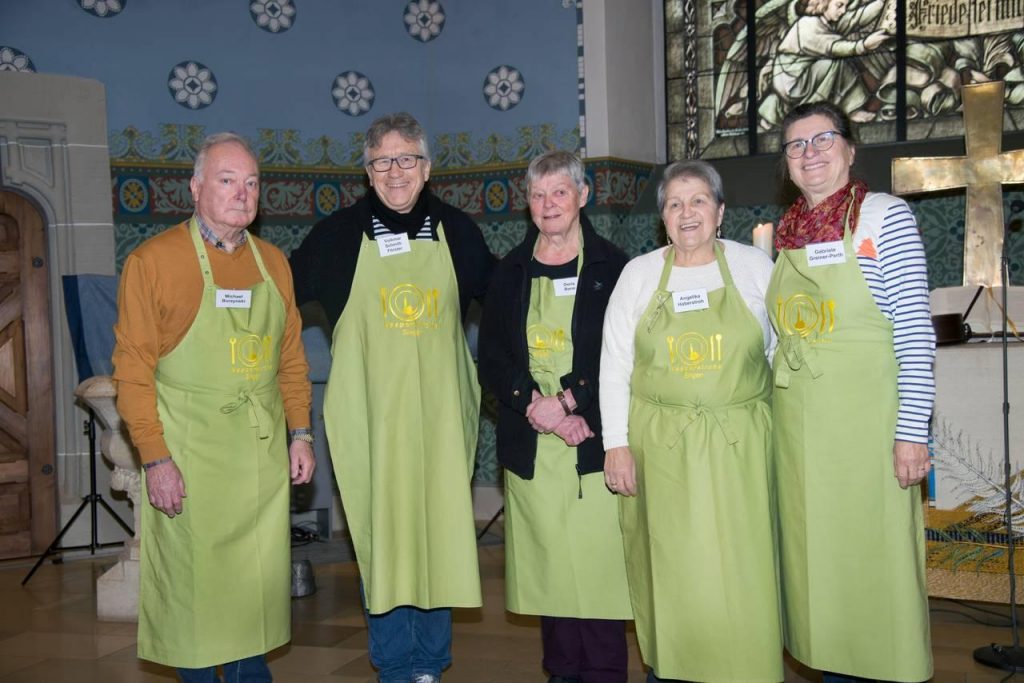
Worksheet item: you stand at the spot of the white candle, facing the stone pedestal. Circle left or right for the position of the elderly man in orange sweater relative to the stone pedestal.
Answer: left

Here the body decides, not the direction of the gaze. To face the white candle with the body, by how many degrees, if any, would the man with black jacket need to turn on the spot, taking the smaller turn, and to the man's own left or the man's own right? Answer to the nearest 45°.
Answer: approximately 90° to the man's own left

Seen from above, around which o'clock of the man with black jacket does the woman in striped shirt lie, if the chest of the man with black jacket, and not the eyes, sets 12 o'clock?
The woman in striped shirt is roughly at 10 o'clock from the man with black jacket.

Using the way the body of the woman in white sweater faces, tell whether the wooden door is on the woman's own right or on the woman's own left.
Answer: on the woman's own right

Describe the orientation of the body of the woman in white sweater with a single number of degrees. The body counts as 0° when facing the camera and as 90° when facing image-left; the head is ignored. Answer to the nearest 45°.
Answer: approximately 0°

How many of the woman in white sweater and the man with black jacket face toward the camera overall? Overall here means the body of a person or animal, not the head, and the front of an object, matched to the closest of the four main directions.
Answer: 2

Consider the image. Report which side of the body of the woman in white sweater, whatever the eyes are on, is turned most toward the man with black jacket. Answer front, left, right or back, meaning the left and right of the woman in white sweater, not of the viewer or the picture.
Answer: right

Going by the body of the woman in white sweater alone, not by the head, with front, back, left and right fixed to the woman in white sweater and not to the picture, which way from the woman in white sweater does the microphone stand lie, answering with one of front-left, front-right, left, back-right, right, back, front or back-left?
back-left

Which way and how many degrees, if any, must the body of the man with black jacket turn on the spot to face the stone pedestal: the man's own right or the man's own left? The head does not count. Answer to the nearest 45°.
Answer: approximately 135° to the man's own right
